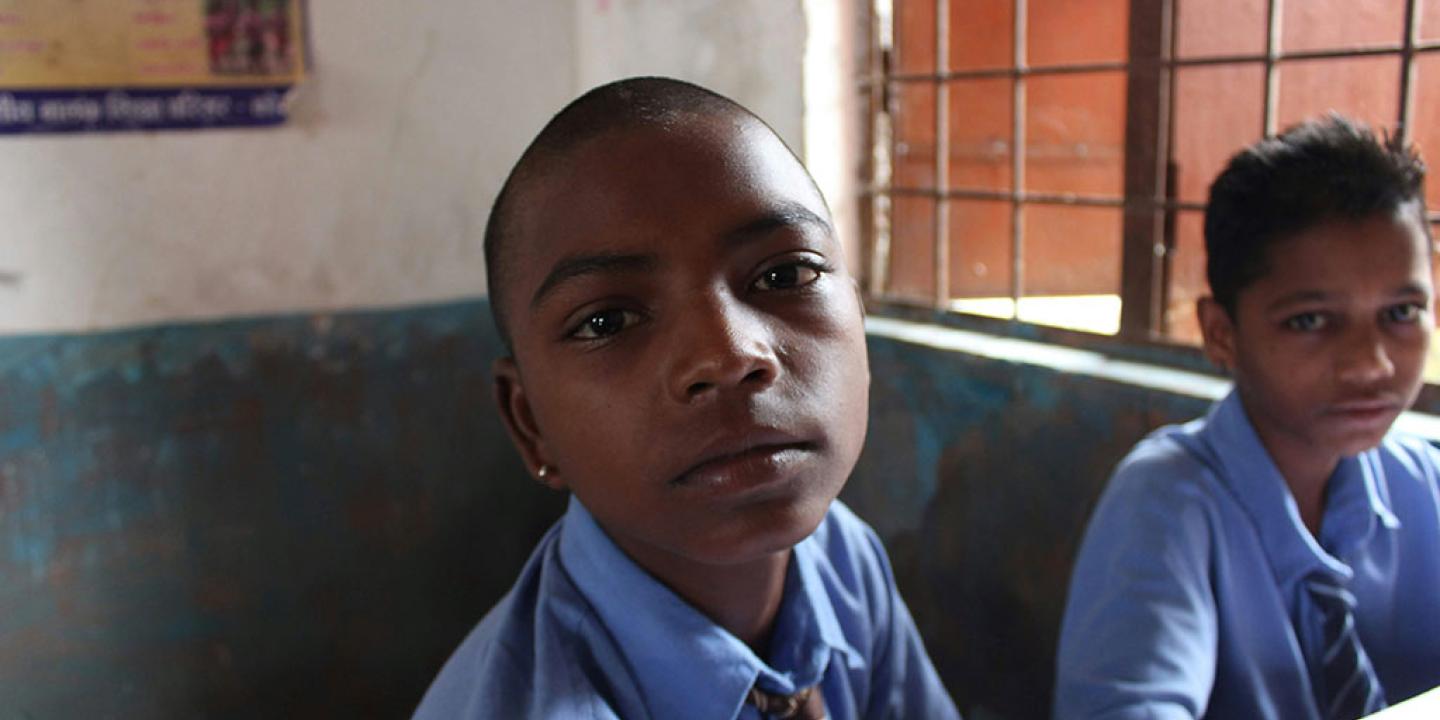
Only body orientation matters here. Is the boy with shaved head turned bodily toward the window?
no

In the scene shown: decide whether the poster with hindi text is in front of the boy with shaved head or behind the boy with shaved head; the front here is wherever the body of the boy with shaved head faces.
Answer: behind

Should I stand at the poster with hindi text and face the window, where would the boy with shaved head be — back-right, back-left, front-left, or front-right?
front-right

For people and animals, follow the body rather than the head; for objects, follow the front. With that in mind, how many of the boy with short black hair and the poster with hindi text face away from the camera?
0

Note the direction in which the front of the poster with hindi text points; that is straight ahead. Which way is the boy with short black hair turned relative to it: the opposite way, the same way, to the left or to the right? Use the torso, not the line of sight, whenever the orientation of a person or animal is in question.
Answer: the same way

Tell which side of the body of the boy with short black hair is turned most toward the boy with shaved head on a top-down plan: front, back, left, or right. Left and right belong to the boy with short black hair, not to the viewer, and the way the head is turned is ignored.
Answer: right

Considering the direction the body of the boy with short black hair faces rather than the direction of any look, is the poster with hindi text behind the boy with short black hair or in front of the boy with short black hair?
behind

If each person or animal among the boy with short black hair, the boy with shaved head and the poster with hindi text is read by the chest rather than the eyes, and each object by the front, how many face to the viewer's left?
0

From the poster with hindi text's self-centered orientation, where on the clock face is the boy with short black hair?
The boy with short black hair is roughly at 11 o'clock from the poster with hindi text.

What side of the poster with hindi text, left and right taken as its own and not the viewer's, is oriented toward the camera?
front

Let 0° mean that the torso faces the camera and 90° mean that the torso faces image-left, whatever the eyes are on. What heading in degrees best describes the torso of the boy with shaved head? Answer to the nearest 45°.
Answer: approximately 315°

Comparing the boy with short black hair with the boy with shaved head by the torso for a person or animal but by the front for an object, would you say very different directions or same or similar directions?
same or similar directions

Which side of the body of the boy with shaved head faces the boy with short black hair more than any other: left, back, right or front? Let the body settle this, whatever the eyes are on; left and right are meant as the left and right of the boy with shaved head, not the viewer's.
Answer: left

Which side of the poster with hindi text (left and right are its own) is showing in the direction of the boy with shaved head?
front

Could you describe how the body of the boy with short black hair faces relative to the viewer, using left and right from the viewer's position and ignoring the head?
facing the viewer and to the right of the viewer

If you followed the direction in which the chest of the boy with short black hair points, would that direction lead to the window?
no
